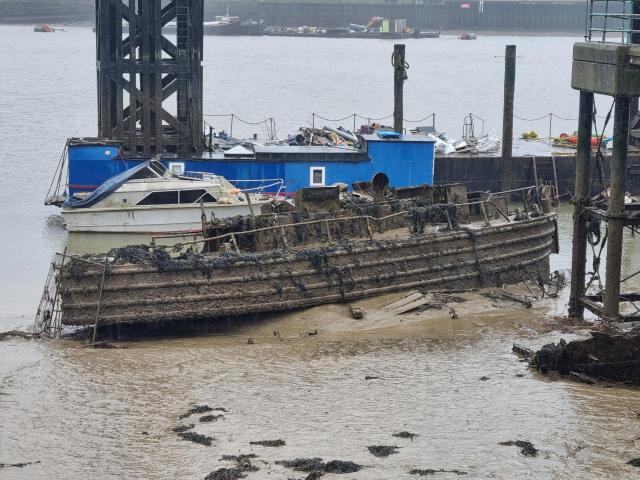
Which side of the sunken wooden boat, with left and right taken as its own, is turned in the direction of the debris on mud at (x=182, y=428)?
right

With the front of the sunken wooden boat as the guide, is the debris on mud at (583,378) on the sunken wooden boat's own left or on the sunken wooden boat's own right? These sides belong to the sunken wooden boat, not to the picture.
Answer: on the sunken wooden boat's own right

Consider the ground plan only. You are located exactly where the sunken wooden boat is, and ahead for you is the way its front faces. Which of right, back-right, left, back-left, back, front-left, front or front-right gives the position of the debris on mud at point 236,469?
right

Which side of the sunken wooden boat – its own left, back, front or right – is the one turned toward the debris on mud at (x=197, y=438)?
right

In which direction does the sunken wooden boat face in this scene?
to the viewer's right
